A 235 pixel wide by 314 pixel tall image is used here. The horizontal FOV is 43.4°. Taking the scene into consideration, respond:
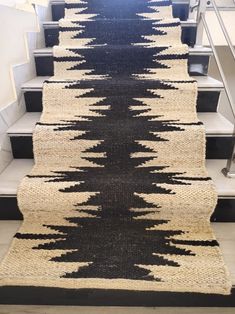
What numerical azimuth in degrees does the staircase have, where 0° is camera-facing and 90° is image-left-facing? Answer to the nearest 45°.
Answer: approximately 0°
